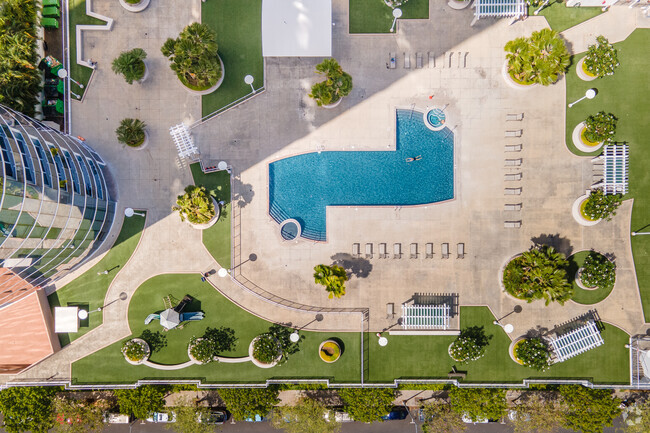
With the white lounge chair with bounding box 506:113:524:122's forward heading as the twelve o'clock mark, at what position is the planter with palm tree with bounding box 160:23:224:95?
The planter with palm tree is roughly at 11 o'clock from the white lounge chair.

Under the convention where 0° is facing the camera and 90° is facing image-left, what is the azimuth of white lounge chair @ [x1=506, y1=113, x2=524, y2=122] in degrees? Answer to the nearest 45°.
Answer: approximately 90°

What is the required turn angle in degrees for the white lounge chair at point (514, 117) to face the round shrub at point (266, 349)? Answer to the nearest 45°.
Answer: approximately 45° to its left

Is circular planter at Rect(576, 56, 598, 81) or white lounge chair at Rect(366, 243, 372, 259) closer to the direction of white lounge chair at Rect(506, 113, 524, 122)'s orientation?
the white lounge chair

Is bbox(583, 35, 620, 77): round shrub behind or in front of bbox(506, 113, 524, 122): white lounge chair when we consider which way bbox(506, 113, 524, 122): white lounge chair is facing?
behind

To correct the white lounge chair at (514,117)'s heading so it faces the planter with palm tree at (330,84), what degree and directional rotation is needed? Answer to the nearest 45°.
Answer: approximately 45° to its left

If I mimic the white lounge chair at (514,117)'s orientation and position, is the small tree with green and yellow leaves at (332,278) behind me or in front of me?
in front
